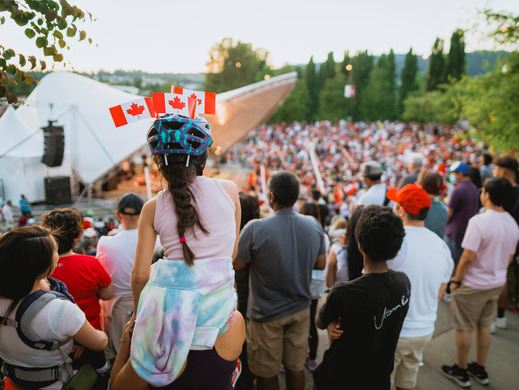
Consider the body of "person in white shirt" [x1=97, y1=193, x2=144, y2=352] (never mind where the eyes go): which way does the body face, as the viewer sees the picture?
away from the camera

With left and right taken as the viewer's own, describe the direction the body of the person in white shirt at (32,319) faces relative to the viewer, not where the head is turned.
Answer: facing away from the viewer and to the right of the viewer

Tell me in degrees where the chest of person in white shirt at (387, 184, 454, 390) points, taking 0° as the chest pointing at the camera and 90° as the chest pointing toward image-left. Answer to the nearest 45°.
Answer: approximately 135°

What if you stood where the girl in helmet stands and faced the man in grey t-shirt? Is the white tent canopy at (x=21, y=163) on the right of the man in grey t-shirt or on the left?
left

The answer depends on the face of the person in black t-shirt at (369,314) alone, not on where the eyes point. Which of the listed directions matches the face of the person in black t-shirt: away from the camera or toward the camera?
away from the camera

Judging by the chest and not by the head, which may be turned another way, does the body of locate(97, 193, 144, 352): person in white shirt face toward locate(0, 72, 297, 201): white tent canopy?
yes

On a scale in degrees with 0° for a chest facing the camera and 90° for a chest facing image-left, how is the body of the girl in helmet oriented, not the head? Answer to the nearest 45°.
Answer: approximately 180°

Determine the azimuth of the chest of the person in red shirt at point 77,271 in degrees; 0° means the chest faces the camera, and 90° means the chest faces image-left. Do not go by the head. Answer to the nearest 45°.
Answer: approximately 180°
